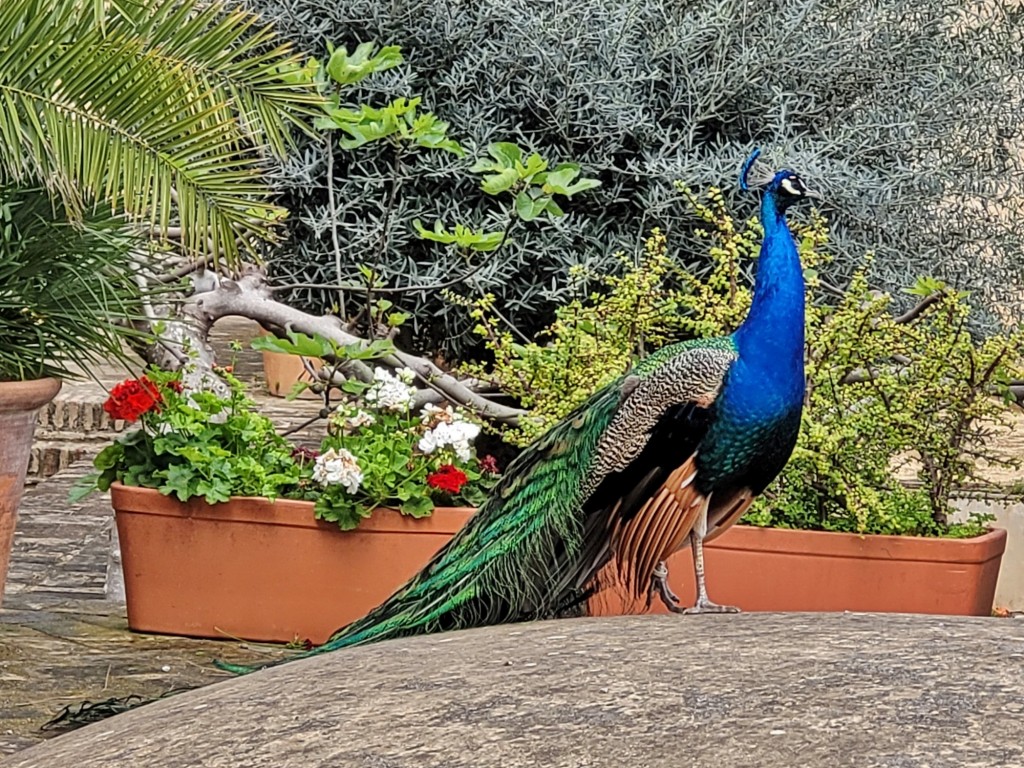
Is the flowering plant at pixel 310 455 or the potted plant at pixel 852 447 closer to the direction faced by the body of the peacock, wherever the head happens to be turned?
the potted plant

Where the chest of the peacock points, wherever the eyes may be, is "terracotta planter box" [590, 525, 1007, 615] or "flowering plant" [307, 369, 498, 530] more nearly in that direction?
the terracotta planter box

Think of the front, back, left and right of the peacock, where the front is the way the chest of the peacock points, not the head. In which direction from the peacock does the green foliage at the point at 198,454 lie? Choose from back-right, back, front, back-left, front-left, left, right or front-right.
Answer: back-left

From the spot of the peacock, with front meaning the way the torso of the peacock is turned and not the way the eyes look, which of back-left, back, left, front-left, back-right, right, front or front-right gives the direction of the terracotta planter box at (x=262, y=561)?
back-left

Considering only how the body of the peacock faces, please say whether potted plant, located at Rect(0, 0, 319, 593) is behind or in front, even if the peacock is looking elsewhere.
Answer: behind

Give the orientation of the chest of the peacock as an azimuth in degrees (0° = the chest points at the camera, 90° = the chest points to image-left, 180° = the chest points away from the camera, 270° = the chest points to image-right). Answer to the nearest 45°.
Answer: approximately 270°

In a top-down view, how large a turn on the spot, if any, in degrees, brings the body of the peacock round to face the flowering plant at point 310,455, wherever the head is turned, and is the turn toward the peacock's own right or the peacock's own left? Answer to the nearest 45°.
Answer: approximately 135° to the peacock's own left
